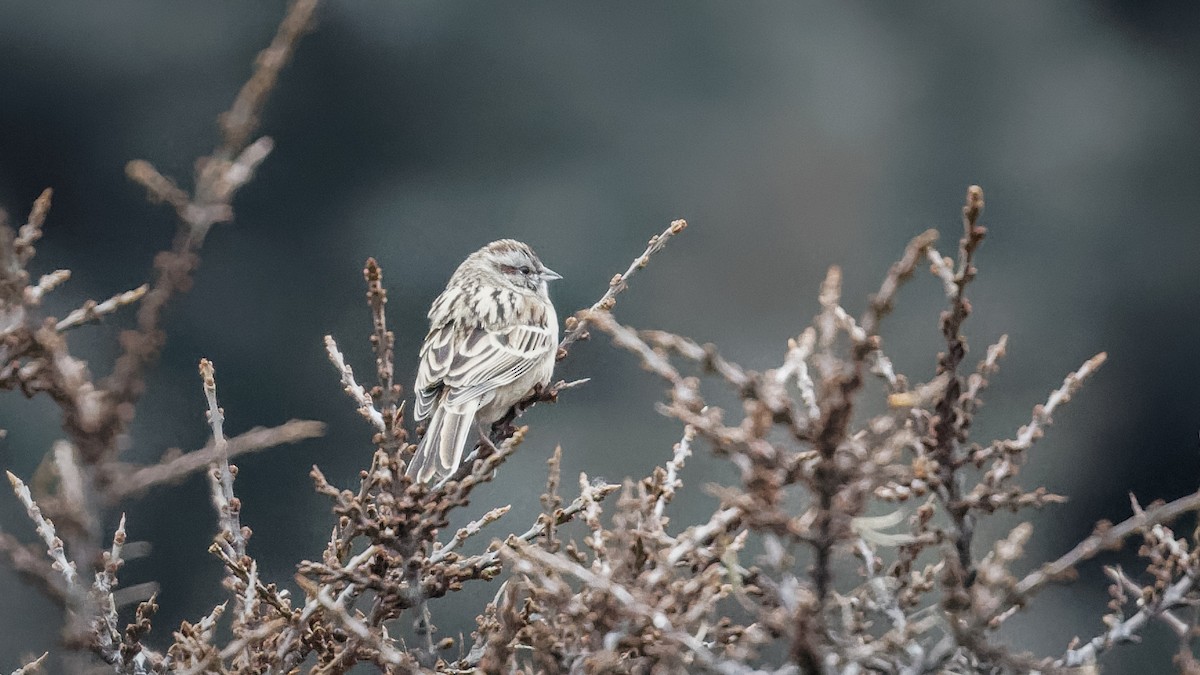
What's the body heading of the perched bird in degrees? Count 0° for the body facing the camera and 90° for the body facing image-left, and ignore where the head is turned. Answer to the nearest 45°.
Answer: approximately 225°
